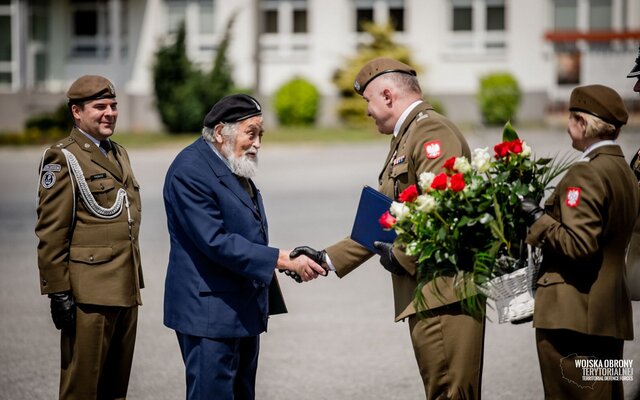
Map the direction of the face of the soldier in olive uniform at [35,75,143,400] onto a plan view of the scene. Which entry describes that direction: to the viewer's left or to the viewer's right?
to the viewer's right

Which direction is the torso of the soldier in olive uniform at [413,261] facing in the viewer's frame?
to the viewer's left

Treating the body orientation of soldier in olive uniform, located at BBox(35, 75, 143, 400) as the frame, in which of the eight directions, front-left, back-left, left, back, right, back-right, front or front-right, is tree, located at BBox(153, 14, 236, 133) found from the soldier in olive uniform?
back-left

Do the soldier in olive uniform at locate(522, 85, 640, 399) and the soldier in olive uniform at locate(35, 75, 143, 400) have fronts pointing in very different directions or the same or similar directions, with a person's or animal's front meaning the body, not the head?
very different directions

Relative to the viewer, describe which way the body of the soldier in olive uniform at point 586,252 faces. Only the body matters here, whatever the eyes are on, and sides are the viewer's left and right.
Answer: facing away from the viewer and to the left of the viewer

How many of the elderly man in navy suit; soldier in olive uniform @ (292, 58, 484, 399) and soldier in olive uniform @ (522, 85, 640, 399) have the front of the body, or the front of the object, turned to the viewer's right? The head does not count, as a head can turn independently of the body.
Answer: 1

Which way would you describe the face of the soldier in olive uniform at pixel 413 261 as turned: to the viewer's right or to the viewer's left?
to the viewer's left

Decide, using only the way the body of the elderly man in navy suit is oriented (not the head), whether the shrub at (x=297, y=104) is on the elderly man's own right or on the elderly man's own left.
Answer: on the elderly man's own left

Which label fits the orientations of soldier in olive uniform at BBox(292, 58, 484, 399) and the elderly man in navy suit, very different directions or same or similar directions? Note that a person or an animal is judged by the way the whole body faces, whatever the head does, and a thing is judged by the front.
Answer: very different directions

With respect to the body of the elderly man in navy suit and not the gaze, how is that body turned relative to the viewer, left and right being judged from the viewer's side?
facing to the right of the viewer

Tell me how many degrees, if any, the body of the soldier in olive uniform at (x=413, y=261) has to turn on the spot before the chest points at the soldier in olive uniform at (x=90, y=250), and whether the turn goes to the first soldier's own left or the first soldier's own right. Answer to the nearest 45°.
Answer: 0° — they already face them

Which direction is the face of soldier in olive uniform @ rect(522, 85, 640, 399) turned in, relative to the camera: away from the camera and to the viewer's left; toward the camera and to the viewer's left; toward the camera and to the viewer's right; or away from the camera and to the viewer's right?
away from the camera and to the viewer's left
